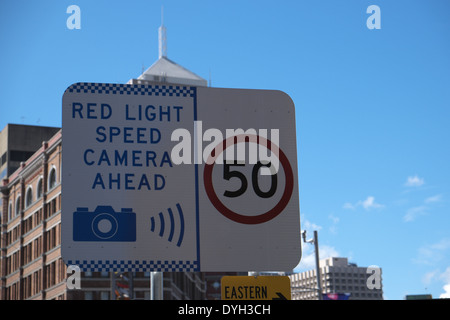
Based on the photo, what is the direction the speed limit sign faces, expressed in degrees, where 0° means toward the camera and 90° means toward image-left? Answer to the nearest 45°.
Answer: approximately 0°

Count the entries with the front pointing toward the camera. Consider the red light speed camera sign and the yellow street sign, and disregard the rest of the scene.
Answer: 2

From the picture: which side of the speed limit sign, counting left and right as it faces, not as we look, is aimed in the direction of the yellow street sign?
back

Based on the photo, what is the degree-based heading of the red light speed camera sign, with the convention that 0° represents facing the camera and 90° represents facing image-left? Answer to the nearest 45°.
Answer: approximately 0°

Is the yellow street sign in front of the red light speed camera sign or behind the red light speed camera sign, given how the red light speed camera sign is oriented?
behind
